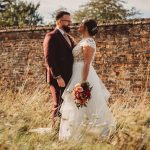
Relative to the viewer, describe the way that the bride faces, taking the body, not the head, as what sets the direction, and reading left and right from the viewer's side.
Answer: facing to the left of the viewer

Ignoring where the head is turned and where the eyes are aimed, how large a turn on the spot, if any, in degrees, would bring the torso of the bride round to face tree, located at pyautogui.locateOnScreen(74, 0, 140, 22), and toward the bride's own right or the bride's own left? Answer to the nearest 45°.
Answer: approximately 90° to the bride's own right

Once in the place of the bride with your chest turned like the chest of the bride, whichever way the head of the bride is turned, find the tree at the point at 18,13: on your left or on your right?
on your right

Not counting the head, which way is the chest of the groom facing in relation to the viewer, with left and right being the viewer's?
facing the viewer and to the right of the viewer

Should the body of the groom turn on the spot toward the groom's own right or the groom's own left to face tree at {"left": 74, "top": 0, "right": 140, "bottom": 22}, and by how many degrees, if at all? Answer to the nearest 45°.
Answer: approximately 135° to the groom's own left

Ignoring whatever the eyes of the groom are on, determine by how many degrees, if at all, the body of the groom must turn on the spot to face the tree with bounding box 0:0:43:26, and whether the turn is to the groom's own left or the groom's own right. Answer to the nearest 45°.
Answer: approximately 135° to the groom's own left

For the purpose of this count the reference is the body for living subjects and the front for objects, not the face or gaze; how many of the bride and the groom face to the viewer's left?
1
